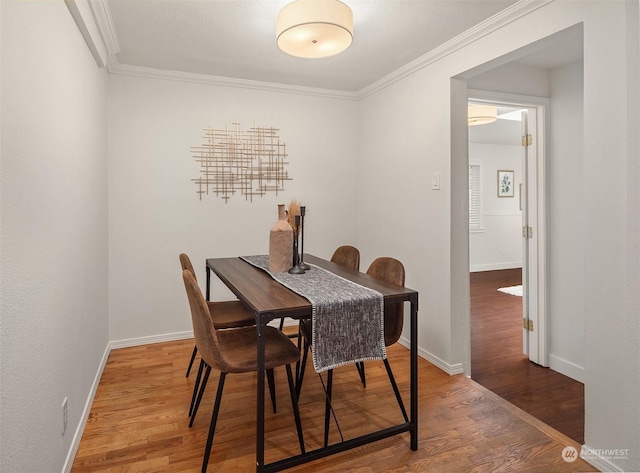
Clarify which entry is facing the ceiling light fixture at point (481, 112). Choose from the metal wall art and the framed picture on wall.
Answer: the framed picture on wall

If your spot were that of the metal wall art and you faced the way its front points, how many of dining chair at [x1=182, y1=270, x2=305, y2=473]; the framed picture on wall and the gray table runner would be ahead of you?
2

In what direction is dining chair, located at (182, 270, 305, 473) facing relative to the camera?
to the viewer's right

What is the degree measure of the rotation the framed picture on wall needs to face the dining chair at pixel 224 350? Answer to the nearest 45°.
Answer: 0° — it already faces it

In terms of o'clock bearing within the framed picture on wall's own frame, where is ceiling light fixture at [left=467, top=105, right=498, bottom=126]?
The ceiling light fixture is roughly at 12 o'clock from the framed picture on wall.

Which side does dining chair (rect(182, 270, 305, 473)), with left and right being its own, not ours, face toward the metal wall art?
left

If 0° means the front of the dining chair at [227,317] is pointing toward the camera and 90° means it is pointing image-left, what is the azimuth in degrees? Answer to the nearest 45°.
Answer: approximately 270°

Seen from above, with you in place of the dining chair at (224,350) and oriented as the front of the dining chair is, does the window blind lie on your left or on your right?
on your left

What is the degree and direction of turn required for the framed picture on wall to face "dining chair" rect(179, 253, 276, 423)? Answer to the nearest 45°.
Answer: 0° — it already faces it

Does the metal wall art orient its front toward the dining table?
yes
